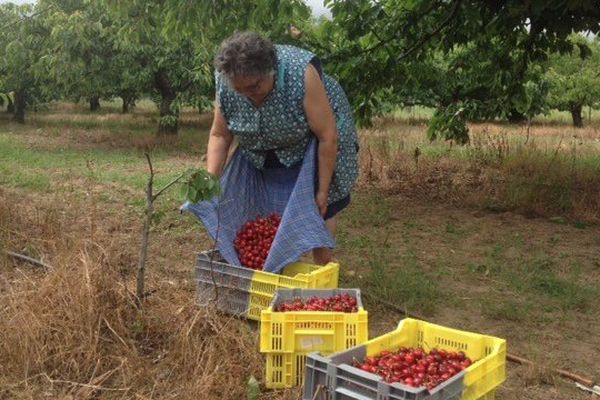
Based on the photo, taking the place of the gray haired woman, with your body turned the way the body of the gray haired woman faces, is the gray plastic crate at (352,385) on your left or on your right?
on your left

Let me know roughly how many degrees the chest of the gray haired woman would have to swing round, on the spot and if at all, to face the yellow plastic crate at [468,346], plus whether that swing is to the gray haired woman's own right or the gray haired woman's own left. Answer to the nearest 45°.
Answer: approximately 90° to the gray haired woman's own left

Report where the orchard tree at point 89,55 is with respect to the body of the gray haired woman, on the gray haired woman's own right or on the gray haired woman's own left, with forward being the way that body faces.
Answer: on the gray haired woman's own right

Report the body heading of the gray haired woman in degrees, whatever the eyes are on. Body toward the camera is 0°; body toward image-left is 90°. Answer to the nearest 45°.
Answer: approximately 45°

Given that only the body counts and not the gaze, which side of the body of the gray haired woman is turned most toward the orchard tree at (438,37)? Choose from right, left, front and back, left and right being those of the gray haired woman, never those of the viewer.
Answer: back

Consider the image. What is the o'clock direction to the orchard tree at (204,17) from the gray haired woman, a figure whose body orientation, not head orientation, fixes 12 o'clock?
The orchard tree is roughly at 4 o'clock from the gray haired woman.

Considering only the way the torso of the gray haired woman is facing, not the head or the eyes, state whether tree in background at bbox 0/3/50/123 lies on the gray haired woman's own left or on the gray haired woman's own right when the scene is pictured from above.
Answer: on the gray haired woman's own right
